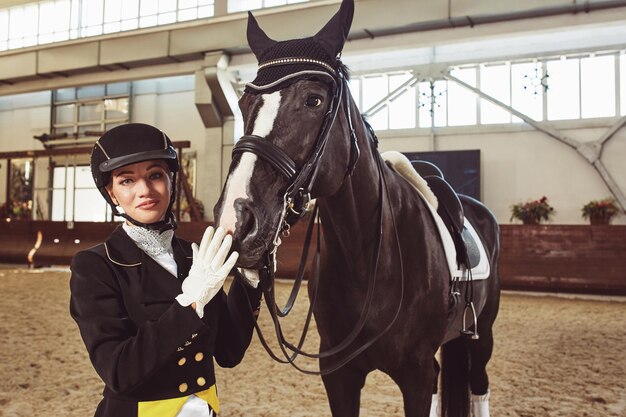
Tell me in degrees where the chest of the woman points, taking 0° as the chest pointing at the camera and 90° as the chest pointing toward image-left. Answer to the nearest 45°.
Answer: approximately 315°

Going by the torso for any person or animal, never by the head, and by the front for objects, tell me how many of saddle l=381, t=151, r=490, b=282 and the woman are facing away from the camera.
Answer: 0

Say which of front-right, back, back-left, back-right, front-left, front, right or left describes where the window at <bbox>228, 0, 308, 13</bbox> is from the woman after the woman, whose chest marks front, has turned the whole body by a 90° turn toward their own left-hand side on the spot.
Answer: front-left

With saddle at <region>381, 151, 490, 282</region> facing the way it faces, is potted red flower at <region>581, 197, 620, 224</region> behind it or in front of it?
behind

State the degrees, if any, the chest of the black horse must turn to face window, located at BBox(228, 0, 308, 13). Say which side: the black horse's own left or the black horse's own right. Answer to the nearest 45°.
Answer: approximately 135° to the black horse's own right

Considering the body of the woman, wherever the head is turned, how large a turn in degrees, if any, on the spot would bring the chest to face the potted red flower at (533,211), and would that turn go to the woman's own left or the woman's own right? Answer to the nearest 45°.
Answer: approximately 90° to the woman's own left

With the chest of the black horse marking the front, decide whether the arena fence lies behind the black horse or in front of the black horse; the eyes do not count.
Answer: behind

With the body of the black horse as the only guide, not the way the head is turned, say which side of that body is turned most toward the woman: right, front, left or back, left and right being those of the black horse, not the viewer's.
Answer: front

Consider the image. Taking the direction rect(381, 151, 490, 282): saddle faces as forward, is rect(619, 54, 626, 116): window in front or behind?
behind

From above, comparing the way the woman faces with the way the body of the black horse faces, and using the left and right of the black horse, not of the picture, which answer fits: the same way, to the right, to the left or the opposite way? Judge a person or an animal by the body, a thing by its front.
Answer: to the left

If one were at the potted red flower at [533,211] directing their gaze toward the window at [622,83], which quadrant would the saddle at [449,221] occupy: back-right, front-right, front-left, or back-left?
back-right

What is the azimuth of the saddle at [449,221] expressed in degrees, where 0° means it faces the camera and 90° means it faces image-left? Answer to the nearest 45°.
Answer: approximately 45°
